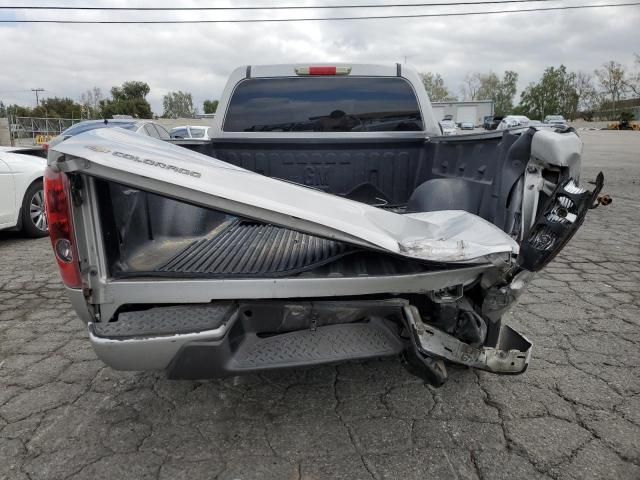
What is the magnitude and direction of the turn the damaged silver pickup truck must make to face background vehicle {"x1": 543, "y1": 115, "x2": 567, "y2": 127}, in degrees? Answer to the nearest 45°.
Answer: approximately 45° to its right

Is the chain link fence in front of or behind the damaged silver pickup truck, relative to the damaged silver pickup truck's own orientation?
in front

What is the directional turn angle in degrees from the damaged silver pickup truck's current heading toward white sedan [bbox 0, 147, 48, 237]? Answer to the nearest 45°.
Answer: approximately 45° to its left

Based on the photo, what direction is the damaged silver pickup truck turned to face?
away from the camera
